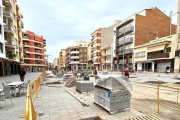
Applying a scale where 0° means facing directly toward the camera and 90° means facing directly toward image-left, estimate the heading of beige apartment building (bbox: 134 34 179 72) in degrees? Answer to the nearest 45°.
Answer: approximately 45°

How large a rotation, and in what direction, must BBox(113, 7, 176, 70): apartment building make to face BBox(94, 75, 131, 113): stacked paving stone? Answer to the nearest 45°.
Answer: approximately 45° to its left

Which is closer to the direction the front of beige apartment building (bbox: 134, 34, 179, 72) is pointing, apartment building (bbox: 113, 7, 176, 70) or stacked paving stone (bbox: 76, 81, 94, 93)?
the stacked paving stone

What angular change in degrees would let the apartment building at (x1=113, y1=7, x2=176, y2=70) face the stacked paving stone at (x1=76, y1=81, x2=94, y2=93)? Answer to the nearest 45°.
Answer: approximately 45° to its left

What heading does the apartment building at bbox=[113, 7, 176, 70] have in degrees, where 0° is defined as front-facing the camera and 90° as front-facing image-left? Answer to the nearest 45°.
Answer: approximately 45°
